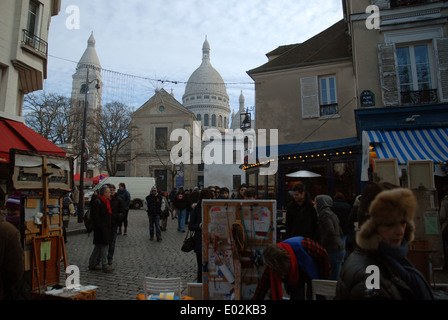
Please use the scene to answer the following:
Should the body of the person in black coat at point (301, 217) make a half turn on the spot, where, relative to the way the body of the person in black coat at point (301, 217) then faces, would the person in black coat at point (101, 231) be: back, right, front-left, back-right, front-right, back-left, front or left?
back-left

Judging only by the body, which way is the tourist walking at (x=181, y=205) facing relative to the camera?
away from the camera

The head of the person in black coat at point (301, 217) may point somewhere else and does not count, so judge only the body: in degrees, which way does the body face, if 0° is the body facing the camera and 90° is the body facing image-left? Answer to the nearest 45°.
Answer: approximately 45°

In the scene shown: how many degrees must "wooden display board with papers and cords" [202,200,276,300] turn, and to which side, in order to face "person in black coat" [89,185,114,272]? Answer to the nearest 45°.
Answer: approximately 135° to its right

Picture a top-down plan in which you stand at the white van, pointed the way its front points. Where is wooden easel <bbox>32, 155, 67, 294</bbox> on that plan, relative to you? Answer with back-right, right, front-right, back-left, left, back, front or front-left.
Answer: left

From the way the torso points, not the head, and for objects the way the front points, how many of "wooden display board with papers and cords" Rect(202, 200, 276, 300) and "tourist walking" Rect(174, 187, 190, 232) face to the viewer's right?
0

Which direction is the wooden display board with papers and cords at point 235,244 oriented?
toward the camera

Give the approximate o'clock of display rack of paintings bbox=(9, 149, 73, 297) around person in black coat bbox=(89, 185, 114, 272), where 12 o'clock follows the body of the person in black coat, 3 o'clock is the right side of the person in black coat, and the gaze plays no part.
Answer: The display rack of paintings is roughly at 4 o'clock from the person in black coat.

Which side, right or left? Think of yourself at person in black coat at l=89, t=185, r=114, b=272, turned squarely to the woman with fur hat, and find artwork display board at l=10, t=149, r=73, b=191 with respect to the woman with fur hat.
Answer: right

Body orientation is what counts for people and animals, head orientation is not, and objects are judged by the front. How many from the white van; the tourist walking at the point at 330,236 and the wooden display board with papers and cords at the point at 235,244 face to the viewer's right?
0

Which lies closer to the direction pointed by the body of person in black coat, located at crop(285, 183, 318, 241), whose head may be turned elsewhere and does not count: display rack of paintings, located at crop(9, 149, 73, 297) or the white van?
the display rack of paintings

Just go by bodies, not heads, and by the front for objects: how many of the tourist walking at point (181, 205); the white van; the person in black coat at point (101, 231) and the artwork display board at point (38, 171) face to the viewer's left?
1

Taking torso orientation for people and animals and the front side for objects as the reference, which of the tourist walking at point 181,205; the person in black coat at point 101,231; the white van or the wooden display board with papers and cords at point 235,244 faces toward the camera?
the wooden display board with papers and cords

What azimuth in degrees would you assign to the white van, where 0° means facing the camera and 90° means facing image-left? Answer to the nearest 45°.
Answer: approximately 90°
